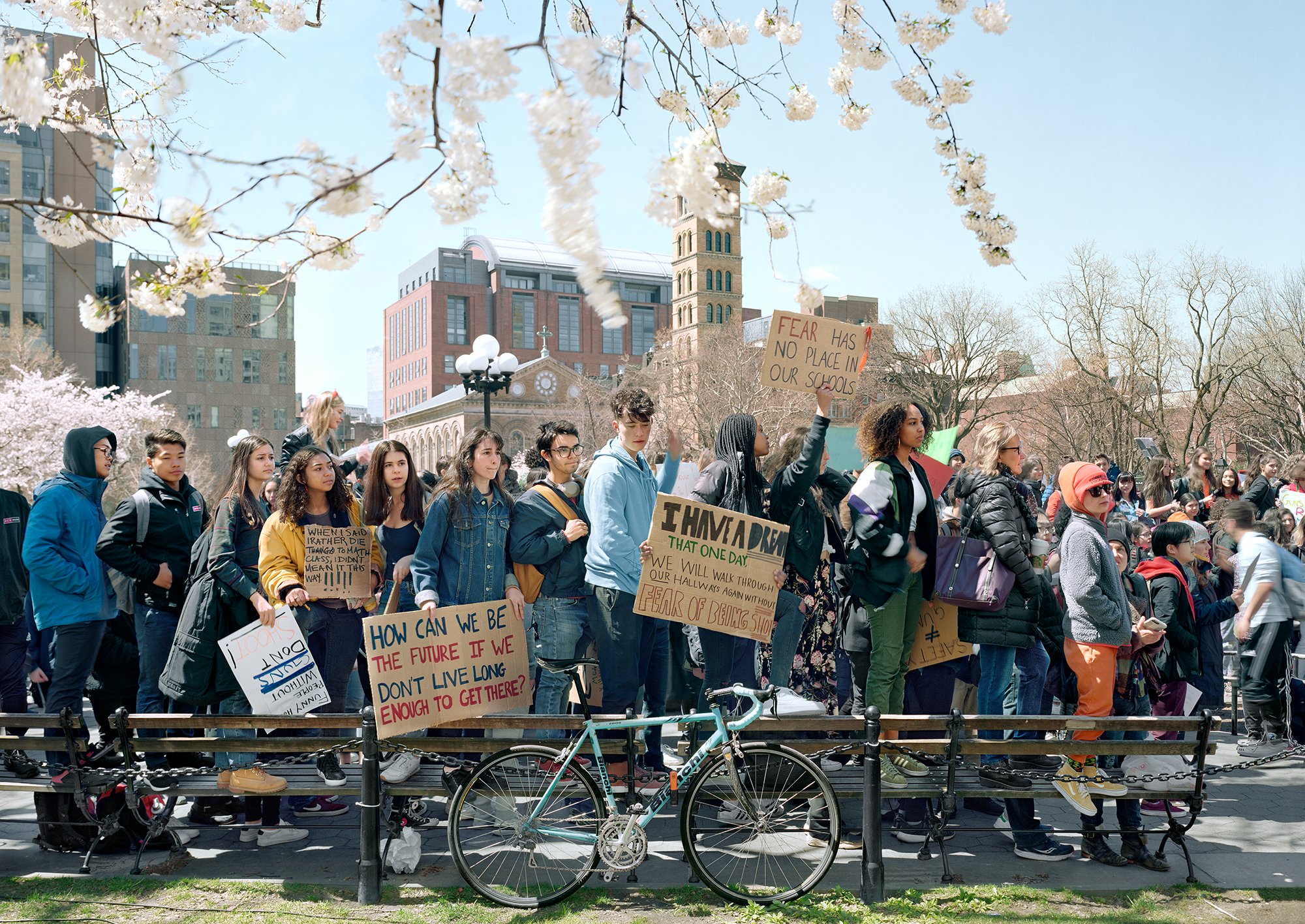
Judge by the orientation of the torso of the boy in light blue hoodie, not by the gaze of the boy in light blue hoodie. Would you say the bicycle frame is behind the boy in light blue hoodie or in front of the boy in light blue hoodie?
in front

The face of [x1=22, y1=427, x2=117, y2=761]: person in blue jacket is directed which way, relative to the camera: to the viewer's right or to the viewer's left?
to the viewer's right

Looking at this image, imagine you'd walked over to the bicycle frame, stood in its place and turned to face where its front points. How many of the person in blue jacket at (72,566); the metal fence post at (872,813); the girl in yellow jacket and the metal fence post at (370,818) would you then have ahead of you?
1

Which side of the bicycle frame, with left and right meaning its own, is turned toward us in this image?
right

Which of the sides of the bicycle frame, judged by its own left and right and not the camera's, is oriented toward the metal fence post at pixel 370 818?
back

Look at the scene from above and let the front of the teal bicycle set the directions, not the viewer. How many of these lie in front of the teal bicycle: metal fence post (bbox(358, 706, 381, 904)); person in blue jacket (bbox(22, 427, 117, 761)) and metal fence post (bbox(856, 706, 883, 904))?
1

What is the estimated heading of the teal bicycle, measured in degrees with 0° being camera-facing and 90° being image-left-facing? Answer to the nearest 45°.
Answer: approximately 270°

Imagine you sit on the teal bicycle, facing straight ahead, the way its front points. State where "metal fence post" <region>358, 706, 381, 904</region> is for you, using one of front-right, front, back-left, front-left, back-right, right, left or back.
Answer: back

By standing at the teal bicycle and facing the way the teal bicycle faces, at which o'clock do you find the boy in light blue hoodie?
The boy in light blue hoodie is roughly at 9 o'clock from the teal bicycle.

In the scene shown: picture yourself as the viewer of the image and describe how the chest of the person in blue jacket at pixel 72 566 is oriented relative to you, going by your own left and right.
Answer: facing to the right of the viewer
